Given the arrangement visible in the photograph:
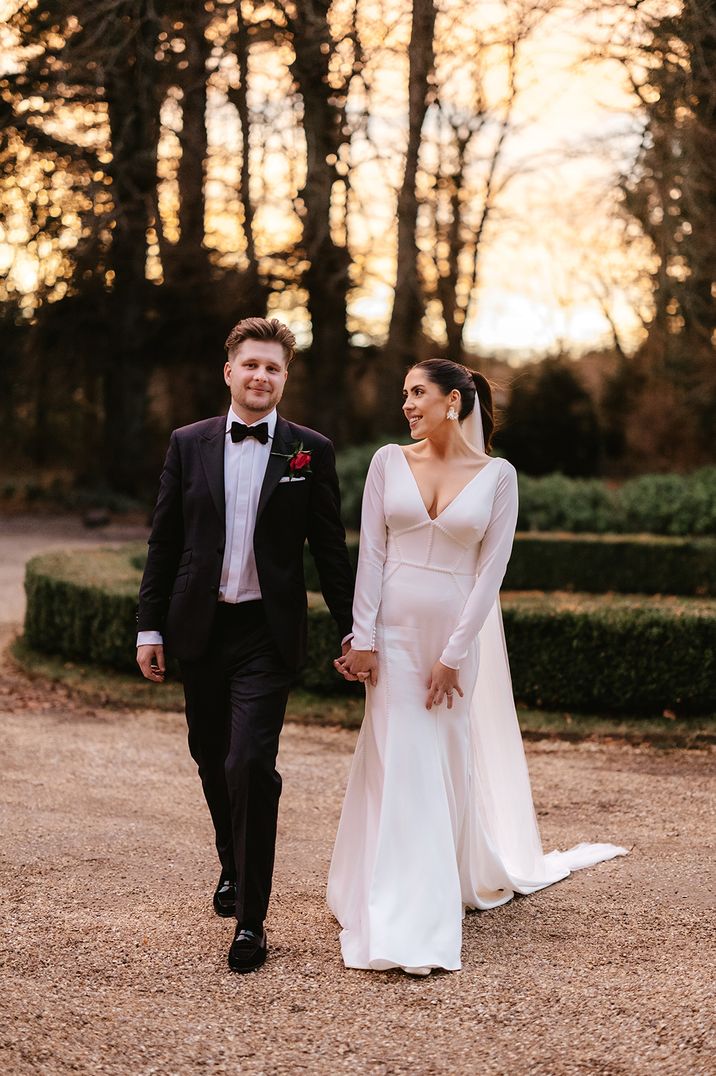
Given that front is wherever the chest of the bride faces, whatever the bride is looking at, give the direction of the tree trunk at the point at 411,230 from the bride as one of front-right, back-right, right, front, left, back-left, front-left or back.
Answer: back

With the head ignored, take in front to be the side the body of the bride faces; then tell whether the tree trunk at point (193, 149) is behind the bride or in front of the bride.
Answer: behind

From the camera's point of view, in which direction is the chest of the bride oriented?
toward the camera

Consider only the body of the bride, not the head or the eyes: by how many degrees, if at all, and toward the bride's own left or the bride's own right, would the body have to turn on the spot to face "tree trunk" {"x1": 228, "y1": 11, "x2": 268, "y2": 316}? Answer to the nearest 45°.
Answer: approximately 180°

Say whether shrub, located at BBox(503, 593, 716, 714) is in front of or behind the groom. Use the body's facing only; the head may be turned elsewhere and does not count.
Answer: behind

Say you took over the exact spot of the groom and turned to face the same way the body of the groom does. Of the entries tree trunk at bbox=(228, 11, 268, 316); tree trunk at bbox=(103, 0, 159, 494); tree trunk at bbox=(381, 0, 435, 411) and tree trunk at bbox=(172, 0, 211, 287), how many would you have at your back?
4

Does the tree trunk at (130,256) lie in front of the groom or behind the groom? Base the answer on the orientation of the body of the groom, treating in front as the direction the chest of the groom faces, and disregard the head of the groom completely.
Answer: behind

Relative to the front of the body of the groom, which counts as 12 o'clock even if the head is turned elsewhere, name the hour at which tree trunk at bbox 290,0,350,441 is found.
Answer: The tree trunk is roughly at 6 o'clock from the groom.

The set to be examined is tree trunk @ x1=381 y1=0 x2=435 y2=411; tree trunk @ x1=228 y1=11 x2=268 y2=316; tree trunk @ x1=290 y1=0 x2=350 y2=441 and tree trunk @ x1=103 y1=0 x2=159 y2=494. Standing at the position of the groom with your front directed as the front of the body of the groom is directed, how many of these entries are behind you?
4

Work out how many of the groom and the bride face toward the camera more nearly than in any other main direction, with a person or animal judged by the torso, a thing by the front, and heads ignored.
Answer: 2

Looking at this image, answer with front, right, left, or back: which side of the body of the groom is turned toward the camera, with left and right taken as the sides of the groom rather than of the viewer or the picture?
front

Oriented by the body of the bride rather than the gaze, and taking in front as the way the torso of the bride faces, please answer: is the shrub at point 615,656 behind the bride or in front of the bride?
behind

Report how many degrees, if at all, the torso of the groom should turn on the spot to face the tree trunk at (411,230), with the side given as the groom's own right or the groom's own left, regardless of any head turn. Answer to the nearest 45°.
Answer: approximately 180°
